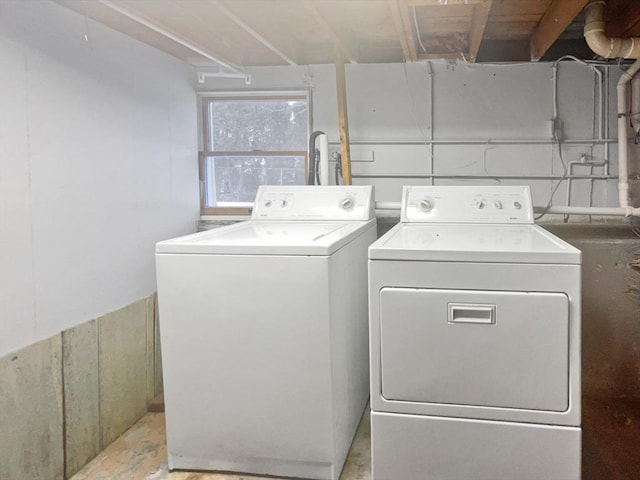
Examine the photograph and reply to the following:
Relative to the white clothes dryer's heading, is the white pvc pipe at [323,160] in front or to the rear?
to the rear

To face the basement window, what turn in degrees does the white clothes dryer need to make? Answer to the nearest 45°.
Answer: approximately 135° to its right

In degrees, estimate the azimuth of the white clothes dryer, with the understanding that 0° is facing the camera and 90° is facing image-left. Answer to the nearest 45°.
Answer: approximately 0°

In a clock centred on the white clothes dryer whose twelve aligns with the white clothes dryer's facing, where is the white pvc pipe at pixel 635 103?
The white pvc pipe is roughly at 7 o'clock from the white clothes dryer.

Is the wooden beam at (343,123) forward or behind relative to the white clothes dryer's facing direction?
behind

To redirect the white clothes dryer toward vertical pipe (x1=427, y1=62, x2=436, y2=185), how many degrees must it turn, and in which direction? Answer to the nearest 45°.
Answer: approximately 180°

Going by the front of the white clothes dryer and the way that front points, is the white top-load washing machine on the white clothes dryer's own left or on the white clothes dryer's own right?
on the white clothes dryer's own right
